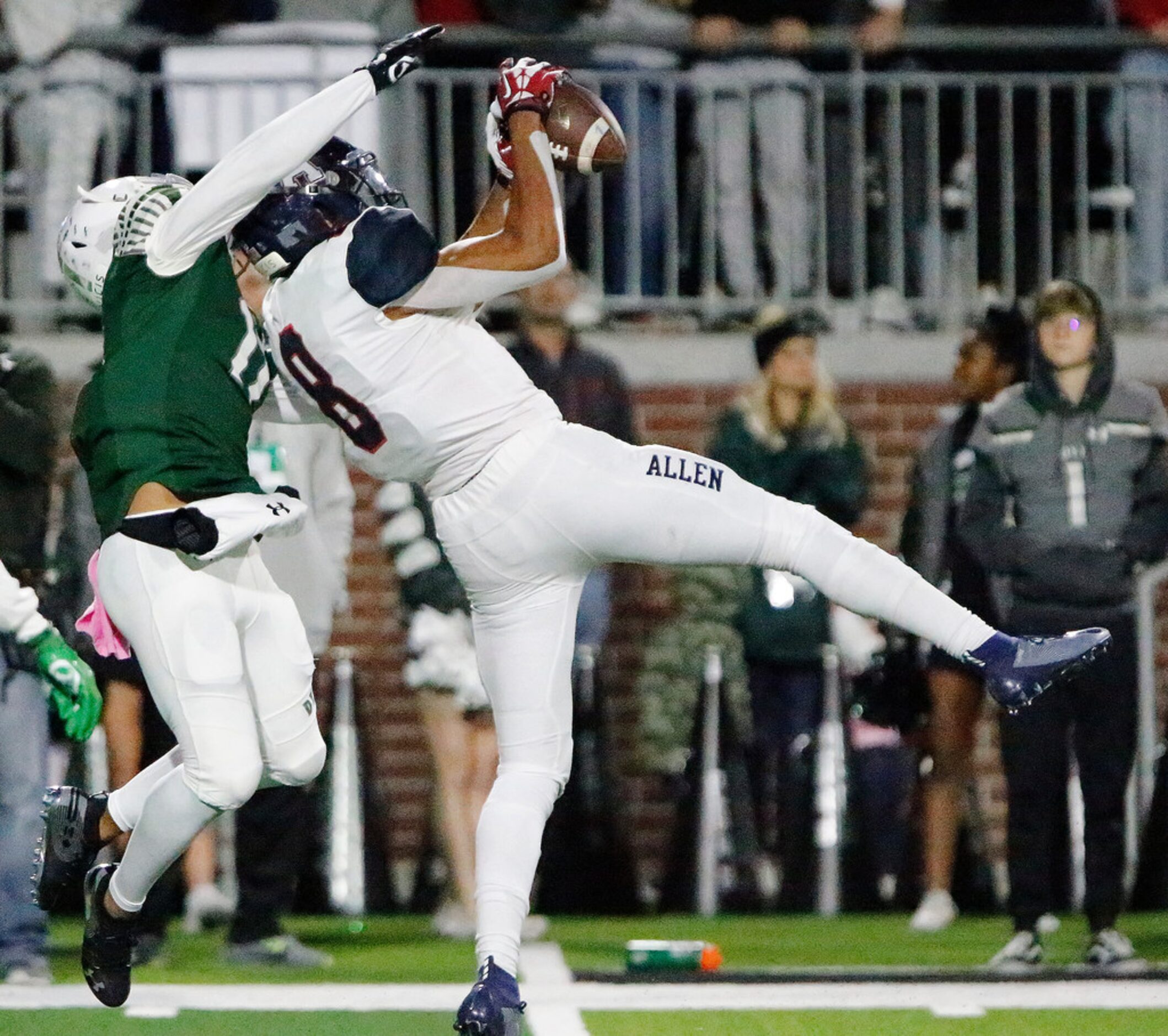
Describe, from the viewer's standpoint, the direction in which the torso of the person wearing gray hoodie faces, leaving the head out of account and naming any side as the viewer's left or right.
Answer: facing the viewer

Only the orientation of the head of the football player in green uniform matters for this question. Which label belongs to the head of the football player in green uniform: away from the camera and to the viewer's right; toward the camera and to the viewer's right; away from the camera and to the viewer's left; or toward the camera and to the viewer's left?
away from the camera and to the viewer's right

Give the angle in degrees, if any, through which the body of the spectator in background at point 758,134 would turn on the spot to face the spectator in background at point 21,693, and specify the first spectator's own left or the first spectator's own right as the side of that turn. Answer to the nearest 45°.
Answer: approximately 45° to the first spectator's own right

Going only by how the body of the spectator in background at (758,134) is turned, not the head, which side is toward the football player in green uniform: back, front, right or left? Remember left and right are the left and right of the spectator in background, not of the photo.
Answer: front

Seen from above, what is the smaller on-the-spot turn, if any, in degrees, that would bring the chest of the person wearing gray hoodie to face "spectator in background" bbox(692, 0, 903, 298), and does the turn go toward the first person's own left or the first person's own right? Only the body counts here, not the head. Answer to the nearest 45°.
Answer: approximately 135° to the first person's own right

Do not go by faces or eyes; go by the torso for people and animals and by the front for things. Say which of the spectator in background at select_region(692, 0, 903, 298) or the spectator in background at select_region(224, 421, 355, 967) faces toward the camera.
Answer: the spectator in background at select_region(692, 0, 903, 298)

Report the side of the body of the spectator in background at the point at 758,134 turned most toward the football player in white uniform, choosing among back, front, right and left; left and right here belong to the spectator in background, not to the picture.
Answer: front

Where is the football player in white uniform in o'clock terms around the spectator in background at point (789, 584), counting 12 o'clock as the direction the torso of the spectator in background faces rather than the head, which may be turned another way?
The football player in white uniform is roughly at 12 o'clock from the spectator in background.
